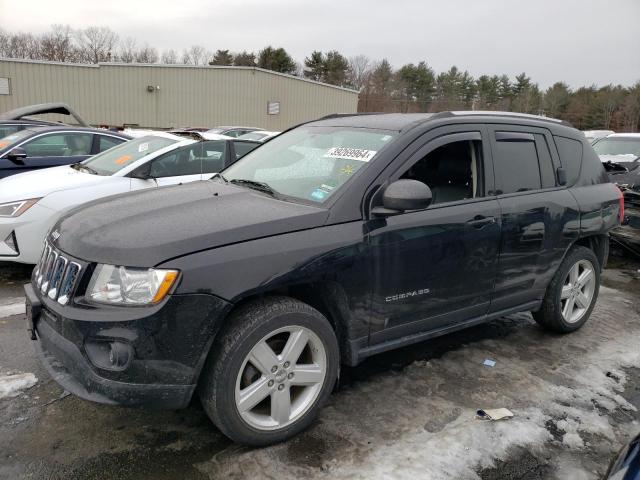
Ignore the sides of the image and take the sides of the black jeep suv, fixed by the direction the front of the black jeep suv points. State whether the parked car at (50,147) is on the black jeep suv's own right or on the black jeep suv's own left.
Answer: on the black jeep suv's own right

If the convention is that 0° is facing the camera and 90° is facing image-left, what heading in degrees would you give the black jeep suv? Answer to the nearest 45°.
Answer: approximately 45°

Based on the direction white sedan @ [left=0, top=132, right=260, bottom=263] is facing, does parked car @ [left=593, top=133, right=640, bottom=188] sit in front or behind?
behind

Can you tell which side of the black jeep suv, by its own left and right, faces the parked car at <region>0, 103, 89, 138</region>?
right

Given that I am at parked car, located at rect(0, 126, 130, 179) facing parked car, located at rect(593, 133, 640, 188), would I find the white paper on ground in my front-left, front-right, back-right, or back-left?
front-right

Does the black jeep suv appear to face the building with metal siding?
no

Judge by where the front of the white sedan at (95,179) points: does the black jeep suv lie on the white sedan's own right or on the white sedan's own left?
on the white sedan's own left

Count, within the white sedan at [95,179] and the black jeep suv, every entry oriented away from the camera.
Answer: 0

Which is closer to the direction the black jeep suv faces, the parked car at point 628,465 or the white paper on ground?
the parked car

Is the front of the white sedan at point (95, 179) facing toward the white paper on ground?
no

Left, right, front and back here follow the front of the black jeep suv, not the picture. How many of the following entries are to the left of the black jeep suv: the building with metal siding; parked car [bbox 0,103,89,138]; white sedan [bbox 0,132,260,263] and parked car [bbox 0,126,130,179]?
0

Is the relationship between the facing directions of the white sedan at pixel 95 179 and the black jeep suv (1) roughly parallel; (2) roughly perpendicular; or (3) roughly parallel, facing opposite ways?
roughly parallel

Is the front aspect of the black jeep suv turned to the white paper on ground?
no

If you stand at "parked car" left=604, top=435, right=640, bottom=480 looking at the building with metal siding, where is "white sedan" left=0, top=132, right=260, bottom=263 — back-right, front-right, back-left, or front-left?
front-left
